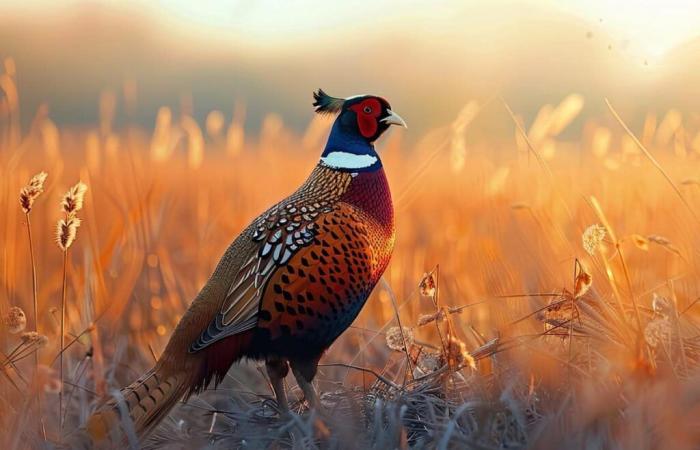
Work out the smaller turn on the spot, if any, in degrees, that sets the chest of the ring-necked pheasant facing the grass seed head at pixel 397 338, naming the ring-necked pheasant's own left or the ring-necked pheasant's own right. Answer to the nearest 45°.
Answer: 0° — it already faces it

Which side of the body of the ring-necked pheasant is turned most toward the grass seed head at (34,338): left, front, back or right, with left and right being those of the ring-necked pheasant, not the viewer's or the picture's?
back

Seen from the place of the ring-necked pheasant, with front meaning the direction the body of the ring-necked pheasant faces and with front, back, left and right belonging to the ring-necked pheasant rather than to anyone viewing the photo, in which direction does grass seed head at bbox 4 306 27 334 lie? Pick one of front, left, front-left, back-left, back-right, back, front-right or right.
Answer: back

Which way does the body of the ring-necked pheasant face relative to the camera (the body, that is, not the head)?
to the viewer's right
